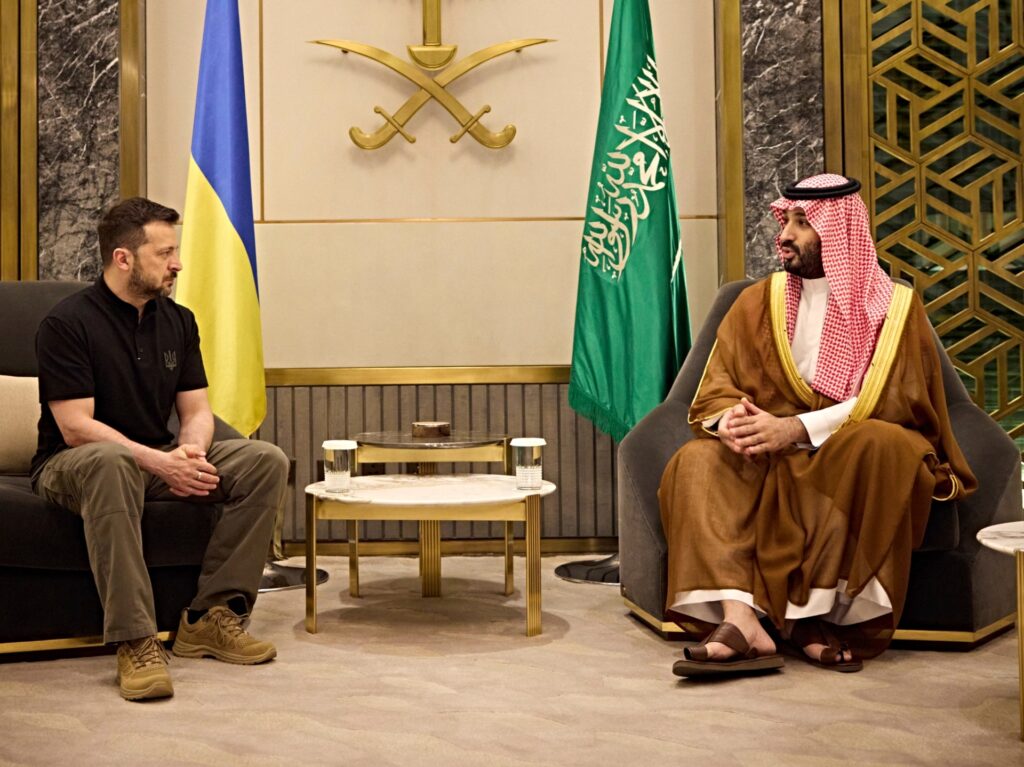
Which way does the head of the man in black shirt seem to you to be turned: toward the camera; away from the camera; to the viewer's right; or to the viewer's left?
to the viewer's right

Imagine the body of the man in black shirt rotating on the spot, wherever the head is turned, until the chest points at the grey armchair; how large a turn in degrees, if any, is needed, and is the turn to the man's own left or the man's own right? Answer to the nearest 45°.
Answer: approximately 45° to the man's own left

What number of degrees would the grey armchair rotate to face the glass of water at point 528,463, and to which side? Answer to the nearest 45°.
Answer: approximately 90° to its right

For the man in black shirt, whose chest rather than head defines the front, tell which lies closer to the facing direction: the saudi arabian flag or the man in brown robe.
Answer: the man in brown robe

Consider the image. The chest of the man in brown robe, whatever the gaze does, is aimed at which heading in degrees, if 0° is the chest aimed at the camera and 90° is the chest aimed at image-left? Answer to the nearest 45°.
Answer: approximately 45°

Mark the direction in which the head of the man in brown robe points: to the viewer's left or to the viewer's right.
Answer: to the viewer's left
